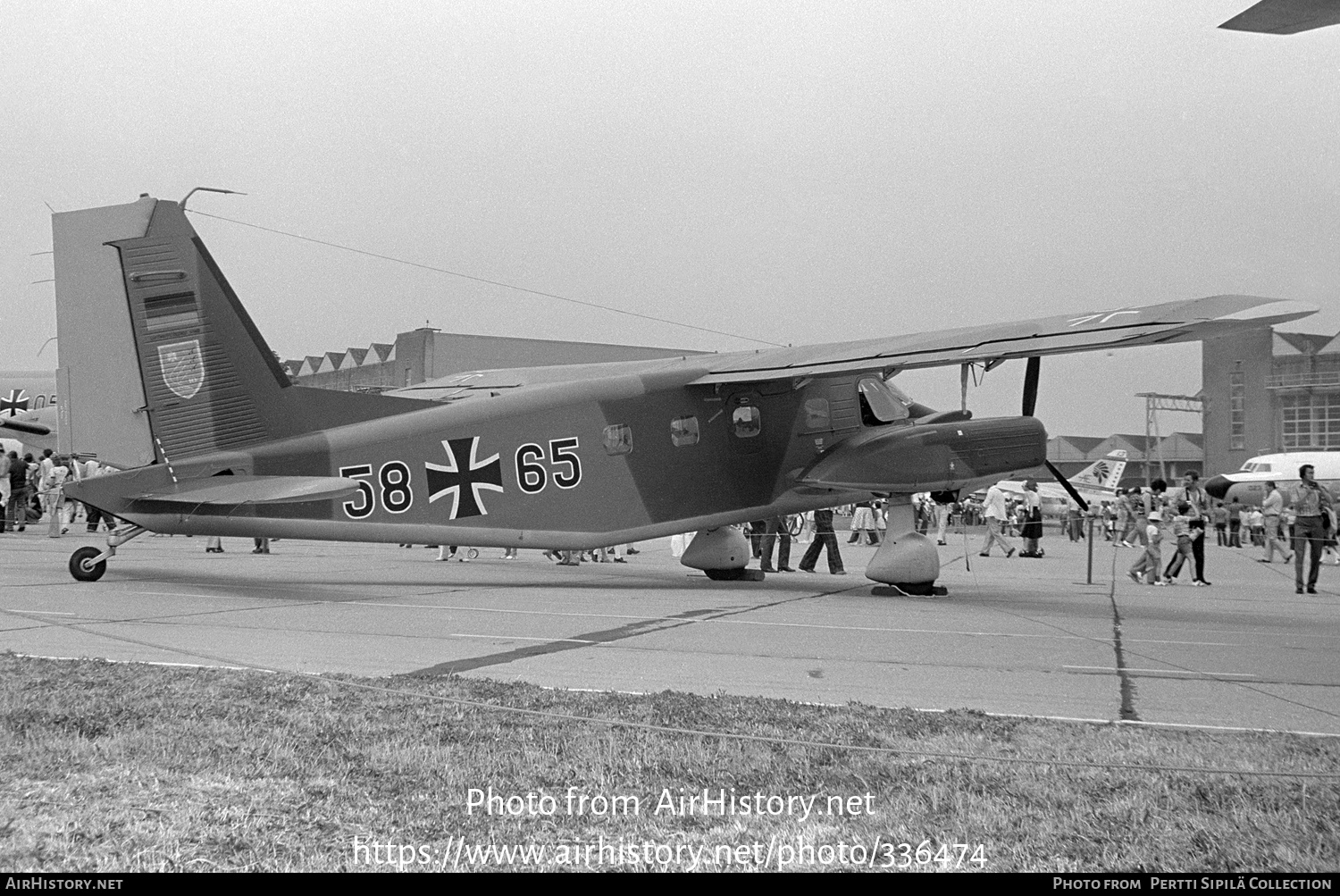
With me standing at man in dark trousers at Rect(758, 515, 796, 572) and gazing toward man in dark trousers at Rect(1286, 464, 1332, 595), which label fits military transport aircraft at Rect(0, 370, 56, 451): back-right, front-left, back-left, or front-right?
back-left

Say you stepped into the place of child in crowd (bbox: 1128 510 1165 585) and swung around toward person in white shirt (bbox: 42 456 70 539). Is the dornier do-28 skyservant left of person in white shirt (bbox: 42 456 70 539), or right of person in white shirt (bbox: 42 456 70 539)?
left

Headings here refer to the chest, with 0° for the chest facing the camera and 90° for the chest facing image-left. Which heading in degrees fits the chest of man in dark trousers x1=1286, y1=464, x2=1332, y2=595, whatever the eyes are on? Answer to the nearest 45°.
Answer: approximately 0°

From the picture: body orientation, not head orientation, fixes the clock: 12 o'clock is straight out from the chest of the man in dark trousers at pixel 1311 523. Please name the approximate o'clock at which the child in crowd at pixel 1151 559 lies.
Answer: The child in crowd is roughly at 3 o'clock from the man in dark trousers.

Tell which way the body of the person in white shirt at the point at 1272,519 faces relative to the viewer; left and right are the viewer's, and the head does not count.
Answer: facing to the left of the viewer

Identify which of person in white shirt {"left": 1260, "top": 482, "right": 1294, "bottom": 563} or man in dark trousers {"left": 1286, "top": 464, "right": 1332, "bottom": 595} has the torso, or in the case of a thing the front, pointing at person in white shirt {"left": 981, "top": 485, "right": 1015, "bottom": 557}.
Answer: person in white shirt {"left": 1260, "top": 482, "right": 1294, "bottom": 563}

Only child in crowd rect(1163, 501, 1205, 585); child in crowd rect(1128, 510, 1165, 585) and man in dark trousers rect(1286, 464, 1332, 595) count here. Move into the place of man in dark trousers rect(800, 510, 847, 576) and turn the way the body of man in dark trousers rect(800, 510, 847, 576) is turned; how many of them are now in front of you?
3

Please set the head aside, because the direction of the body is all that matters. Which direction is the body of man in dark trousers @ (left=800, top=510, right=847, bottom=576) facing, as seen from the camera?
to the viewer's right

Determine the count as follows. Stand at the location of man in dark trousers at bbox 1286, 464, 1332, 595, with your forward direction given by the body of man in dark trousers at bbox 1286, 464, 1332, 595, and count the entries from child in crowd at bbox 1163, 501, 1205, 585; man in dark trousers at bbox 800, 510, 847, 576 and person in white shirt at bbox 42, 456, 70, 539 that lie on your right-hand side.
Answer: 3

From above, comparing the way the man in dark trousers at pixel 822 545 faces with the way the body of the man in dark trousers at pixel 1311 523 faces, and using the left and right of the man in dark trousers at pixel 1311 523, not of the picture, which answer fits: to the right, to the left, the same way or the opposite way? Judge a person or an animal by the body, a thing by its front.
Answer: to the left
